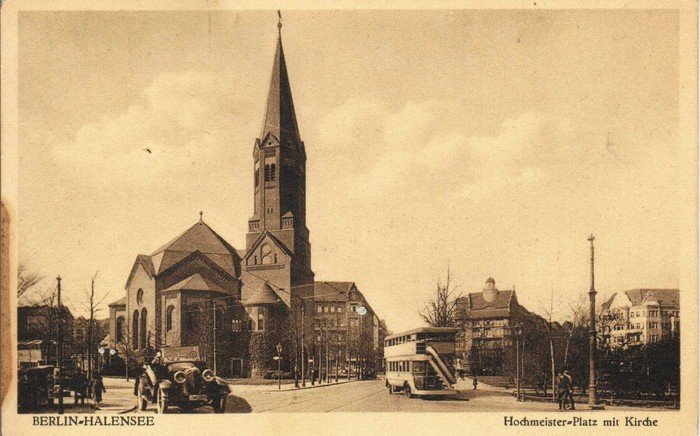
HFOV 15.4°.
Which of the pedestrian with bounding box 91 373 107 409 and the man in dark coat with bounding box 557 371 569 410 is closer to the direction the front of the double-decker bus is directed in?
the pedestrian

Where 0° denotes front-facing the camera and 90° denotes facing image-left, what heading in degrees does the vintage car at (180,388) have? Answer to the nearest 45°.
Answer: approximately 315°

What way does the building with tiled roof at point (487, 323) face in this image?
toward the camera
